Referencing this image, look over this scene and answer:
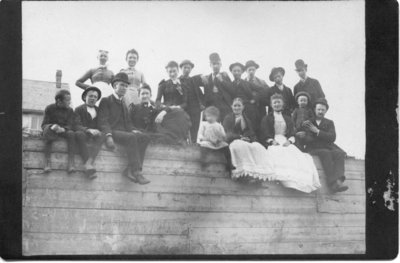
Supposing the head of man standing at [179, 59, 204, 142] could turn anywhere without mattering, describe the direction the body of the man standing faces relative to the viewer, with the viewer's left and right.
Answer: facing the viewer

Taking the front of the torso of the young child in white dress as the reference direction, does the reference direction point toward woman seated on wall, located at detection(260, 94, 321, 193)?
no

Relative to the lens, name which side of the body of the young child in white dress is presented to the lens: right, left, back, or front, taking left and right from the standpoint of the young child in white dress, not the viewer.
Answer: front

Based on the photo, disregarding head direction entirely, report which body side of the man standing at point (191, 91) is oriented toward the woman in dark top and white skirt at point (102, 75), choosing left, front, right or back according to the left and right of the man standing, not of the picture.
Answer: right

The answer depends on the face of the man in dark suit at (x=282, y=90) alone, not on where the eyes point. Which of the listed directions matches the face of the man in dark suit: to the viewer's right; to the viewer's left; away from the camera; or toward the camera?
toward the camera

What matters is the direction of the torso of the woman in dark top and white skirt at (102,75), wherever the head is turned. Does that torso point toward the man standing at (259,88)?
no

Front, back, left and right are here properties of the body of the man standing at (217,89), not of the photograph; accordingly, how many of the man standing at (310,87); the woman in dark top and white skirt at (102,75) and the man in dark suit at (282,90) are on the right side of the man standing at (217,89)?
1

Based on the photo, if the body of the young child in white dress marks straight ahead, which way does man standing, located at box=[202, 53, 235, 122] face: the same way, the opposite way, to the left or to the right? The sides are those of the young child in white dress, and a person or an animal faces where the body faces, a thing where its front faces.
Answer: the same way

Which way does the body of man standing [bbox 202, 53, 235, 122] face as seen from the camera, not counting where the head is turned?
toward the camera

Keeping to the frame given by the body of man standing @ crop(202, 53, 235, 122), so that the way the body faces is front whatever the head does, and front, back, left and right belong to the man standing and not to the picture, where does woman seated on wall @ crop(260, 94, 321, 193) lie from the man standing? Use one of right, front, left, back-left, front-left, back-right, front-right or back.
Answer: left

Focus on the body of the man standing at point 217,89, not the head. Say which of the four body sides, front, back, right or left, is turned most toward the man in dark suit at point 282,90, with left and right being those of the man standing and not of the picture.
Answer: left

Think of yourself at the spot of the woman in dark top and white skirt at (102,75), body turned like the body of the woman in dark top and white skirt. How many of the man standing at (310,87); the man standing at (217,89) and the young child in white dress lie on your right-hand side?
0

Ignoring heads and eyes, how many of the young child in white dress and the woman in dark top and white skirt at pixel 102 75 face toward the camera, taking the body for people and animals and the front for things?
2

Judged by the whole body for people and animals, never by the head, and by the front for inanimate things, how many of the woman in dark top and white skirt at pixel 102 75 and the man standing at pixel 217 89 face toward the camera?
2

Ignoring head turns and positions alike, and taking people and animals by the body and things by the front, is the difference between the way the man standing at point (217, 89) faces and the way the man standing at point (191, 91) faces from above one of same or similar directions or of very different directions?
same or similar directions

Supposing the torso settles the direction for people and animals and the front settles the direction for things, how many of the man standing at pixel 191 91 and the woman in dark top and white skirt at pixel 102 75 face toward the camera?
2

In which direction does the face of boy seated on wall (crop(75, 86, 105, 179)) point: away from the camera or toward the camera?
toward the camera
